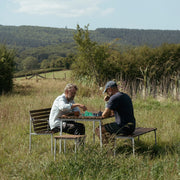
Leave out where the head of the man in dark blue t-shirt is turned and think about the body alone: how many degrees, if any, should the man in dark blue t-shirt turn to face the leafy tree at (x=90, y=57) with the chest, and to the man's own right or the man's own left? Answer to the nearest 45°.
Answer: approximately 90° to the man's own right

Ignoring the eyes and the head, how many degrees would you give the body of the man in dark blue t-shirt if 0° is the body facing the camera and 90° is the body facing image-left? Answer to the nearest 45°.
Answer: approximately 90°

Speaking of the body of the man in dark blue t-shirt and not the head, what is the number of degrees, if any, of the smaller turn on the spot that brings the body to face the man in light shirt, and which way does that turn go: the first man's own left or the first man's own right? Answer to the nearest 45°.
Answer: approximately 45° to the first man's own right

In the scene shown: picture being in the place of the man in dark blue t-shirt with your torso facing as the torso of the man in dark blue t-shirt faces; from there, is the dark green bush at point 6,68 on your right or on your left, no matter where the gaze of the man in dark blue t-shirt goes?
on your right

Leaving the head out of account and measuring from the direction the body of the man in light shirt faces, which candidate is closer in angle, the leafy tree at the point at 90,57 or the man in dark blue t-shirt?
the man in dark blue t-shirt

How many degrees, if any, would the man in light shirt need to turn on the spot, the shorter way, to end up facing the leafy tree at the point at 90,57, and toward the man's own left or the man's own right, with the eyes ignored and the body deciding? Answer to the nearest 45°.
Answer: approximately 90° to the man's own left

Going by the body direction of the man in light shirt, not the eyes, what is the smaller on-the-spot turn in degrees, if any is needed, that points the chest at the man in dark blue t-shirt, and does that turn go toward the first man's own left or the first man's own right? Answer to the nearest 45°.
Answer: approximately 45° to the first man's own right

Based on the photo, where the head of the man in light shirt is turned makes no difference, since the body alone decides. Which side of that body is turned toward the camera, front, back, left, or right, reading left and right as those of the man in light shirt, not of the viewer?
right

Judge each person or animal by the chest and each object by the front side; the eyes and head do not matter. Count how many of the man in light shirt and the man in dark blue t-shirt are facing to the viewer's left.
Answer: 1

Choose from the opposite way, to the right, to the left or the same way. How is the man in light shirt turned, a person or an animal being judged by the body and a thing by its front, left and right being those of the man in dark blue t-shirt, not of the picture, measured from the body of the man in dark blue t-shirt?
the opposite way
